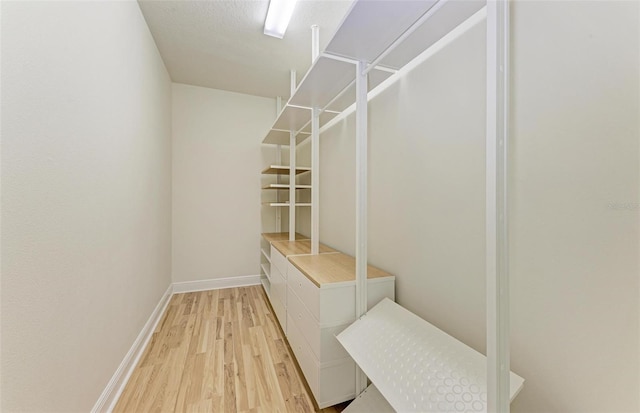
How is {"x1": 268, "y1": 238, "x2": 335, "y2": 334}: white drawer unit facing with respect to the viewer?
to the viewer's left

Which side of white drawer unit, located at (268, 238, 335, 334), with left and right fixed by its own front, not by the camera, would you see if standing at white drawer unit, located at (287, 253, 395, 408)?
left
